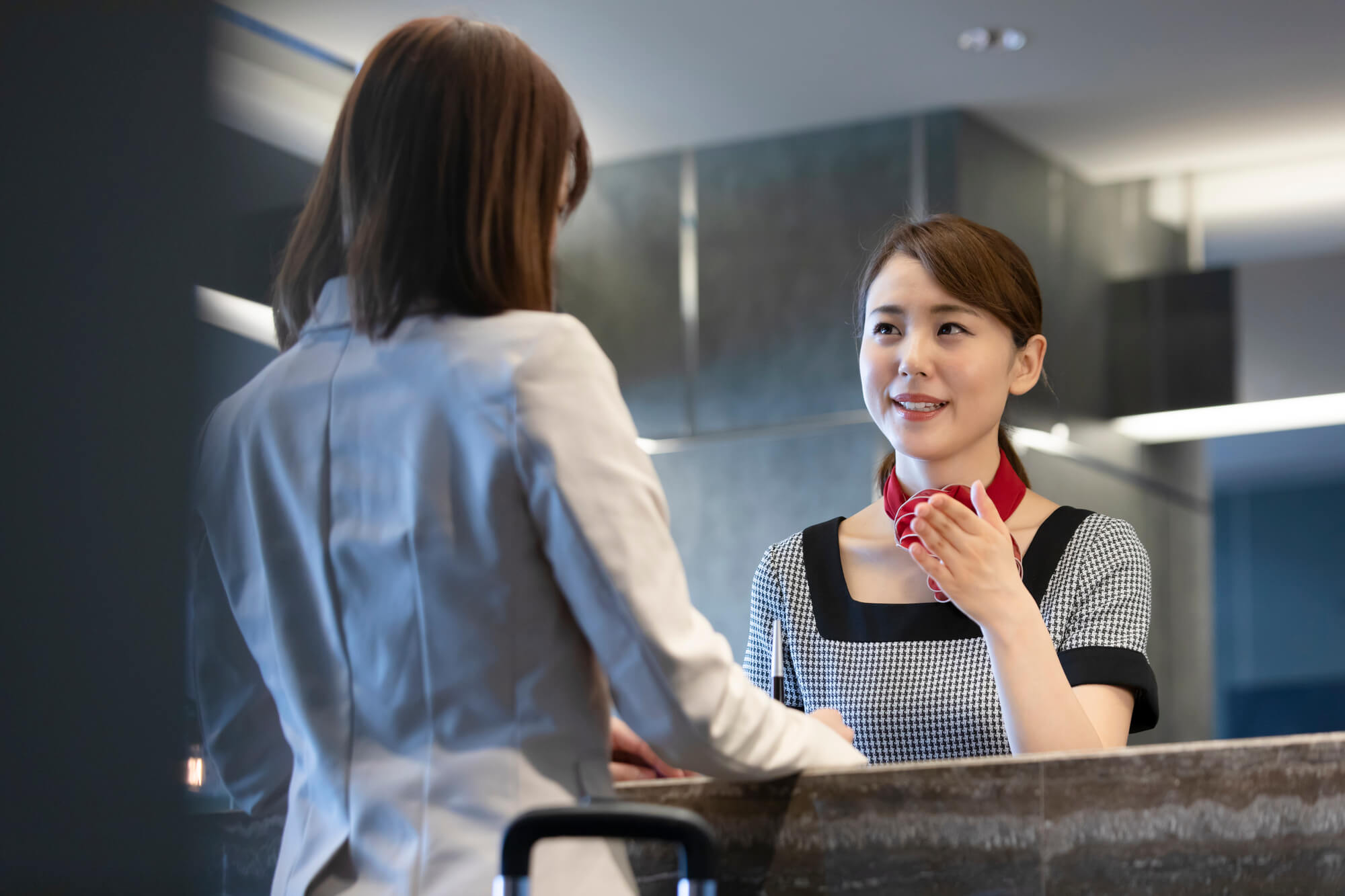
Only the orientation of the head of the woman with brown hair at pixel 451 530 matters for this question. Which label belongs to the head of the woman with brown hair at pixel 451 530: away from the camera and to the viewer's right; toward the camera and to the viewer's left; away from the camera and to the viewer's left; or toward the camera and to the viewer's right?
away from the camera and to the viewer's right

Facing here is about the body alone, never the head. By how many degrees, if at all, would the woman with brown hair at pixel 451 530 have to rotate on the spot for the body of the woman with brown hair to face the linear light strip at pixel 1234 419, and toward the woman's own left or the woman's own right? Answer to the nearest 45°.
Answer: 0° — they already face it

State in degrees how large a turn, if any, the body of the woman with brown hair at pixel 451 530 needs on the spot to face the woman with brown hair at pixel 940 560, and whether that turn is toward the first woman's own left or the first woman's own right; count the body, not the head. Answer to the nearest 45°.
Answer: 0° — they already face them

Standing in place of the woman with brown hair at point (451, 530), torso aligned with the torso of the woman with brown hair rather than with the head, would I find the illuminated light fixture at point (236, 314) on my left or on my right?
on my left

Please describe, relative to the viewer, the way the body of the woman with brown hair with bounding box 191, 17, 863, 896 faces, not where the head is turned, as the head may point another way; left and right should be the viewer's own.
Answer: facing away from the viewer and to the right of the viewer
